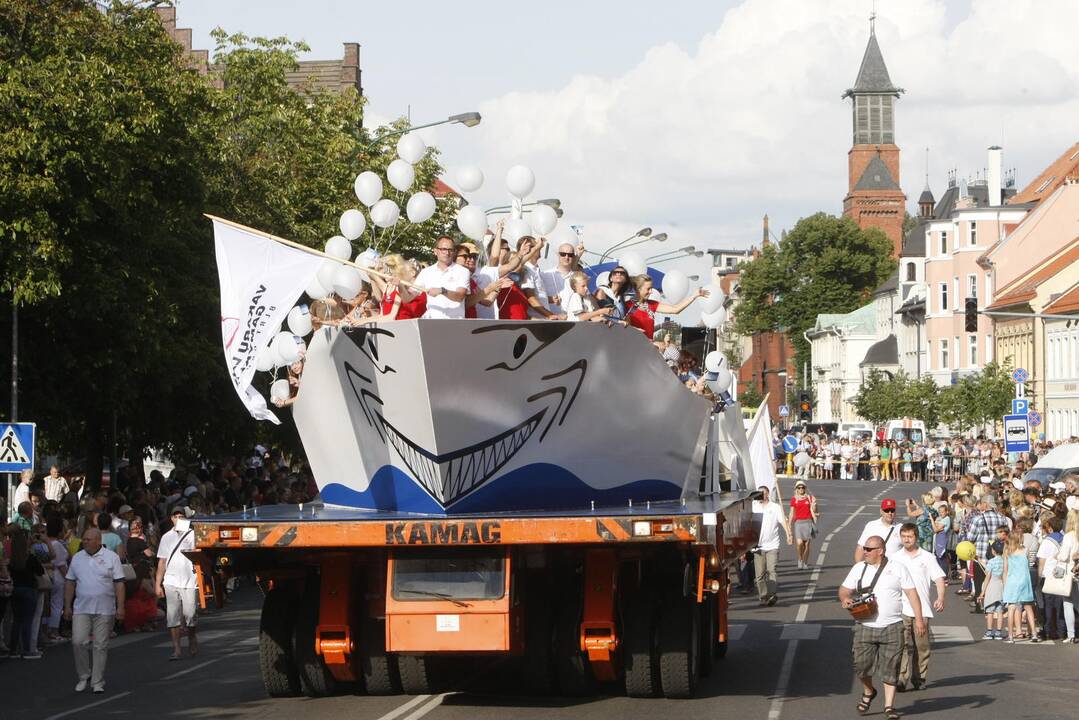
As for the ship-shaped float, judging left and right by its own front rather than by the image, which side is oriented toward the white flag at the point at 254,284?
right

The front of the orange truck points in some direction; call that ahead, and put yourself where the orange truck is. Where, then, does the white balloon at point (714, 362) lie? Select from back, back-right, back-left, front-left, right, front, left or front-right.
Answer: back-left

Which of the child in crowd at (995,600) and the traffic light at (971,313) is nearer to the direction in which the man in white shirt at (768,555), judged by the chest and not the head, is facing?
the child in crowd

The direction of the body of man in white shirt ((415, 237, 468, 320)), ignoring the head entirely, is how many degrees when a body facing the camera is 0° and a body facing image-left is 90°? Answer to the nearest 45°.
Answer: approximately 0°

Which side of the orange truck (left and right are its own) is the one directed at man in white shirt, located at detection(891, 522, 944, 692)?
left

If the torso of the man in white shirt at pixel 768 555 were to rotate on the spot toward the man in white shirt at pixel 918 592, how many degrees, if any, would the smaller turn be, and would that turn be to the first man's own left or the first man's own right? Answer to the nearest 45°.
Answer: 0° — they already face them
